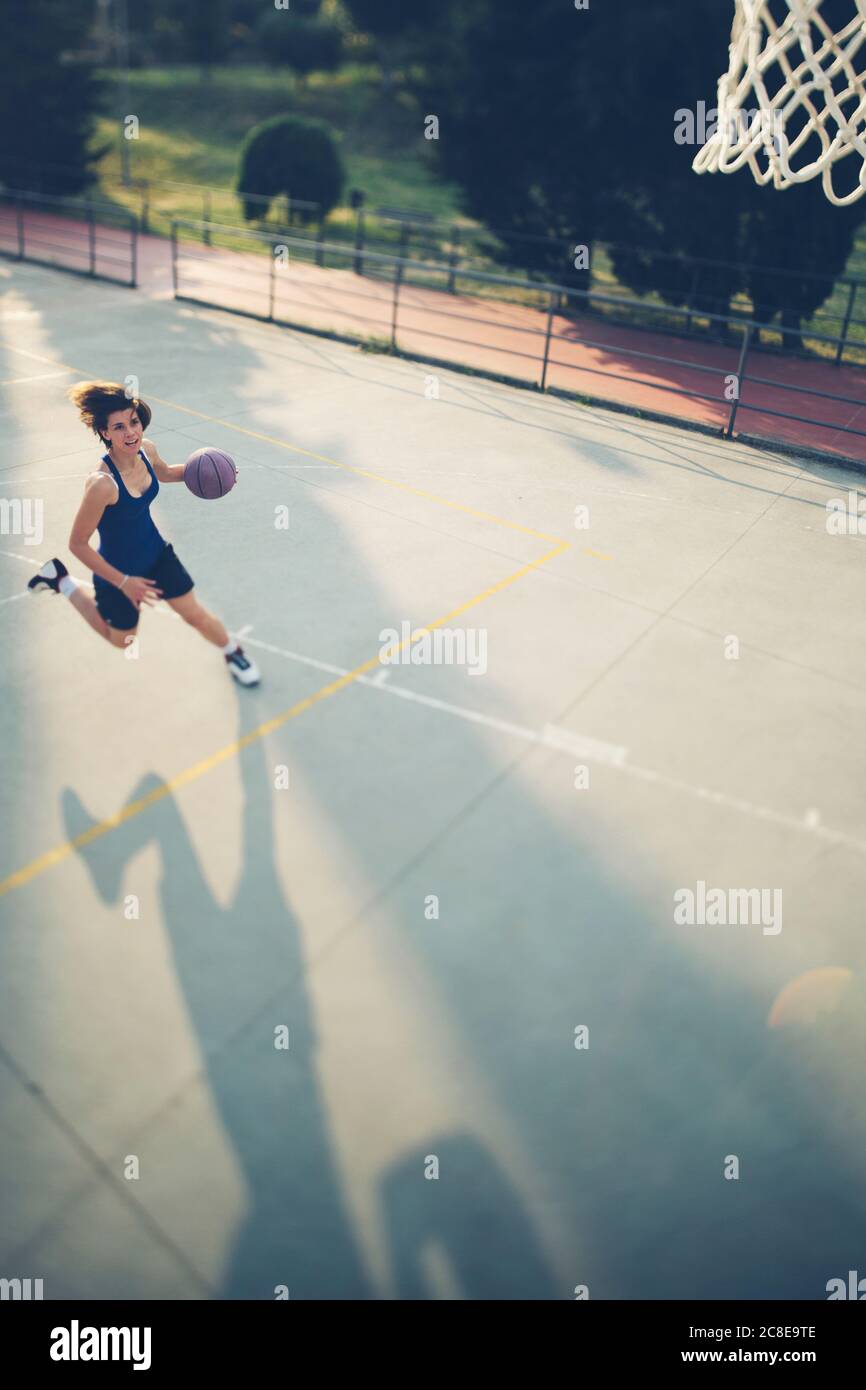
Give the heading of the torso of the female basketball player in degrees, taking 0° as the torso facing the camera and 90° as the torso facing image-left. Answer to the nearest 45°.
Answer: approximately 315°

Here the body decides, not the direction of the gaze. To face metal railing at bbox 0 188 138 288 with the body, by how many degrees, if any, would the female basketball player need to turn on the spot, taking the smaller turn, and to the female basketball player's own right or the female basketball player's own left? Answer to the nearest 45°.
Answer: approximately 135° to the female basketball player's own left

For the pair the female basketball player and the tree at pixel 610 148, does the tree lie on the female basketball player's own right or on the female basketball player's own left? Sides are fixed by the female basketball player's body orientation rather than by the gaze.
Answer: on the female basketball player's own left

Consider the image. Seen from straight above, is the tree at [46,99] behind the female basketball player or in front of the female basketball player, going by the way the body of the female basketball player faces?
behind

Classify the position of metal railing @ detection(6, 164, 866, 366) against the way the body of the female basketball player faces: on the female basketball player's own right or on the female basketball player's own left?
on the female basketball player's own left

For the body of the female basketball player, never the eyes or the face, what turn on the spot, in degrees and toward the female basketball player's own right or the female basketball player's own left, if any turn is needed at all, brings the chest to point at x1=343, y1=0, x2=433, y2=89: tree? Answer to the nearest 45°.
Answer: approximately 135° to the female basketball player's own left

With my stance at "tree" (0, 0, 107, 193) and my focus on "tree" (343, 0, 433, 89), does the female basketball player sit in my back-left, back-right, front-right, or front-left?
back-right
